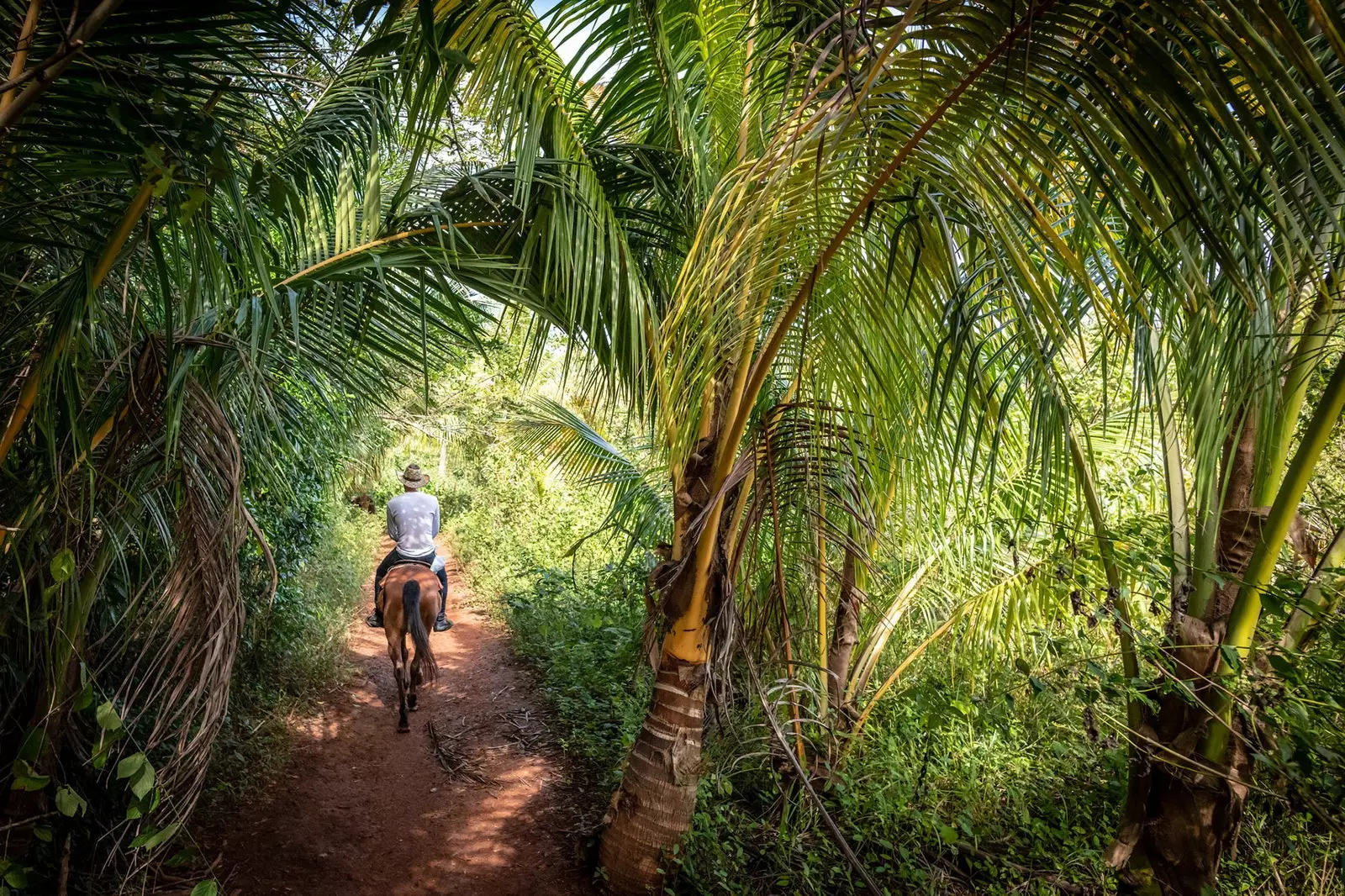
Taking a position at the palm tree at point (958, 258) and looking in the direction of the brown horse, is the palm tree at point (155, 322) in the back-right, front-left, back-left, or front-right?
front-left

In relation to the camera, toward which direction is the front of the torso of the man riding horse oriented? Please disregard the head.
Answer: away from the camera

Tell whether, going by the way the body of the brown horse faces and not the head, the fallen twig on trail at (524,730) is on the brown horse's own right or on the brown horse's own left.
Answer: on the brown horse's own right

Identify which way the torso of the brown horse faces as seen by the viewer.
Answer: away from the camera

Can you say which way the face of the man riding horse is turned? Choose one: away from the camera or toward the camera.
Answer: away from the camera

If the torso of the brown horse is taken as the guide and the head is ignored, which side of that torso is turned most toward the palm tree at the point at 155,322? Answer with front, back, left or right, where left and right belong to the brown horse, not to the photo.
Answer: back

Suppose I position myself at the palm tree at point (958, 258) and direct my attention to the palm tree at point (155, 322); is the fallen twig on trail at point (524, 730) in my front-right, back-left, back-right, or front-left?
front-right

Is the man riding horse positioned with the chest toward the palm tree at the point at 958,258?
no

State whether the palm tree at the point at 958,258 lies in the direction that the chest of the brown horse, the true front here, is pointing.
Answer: no

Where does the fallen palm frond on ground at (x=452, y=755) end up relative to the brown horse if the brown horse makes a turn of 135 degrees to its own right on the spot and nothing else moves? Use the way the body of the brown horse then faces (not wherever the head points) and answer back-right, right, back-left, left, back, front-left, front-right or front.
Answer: front
